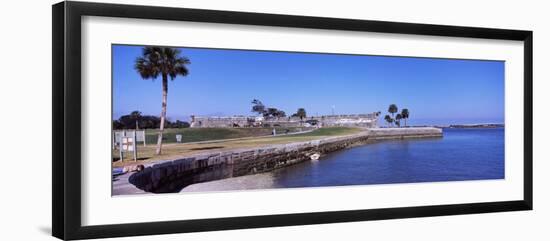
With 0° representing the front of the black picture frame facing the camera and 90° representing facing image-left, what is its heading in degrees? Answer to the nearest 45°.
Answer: approximately 315°
